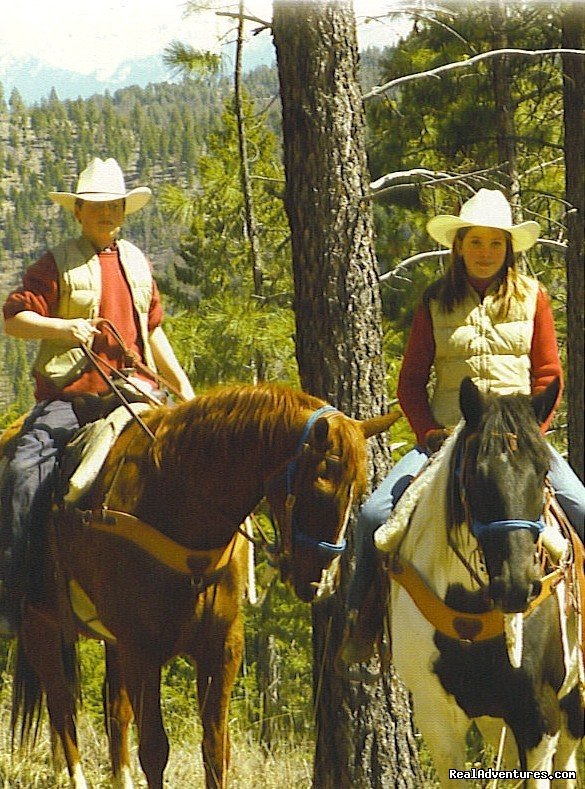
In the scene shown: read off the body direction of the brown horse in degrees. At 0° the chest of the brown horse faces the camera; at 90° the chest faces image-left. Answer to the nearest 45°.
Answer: approximately 315°

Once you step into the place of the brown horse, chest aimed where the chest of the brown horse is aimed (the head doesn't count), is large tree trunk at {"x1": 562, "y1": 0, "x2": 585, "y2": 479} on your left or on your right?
on your left

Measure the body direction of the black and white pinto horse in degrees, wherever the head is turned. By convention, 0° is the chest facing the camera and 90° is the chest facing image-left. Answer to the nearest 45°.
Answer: approximately 0°

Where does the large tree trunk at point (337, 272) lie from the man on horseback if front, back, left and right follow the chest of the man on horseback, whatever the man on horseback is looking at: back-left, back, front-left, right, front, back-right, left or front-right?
front-left

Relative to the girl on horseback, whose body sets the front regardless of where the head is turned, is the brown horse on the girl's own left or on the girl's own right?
on the girl's own right
